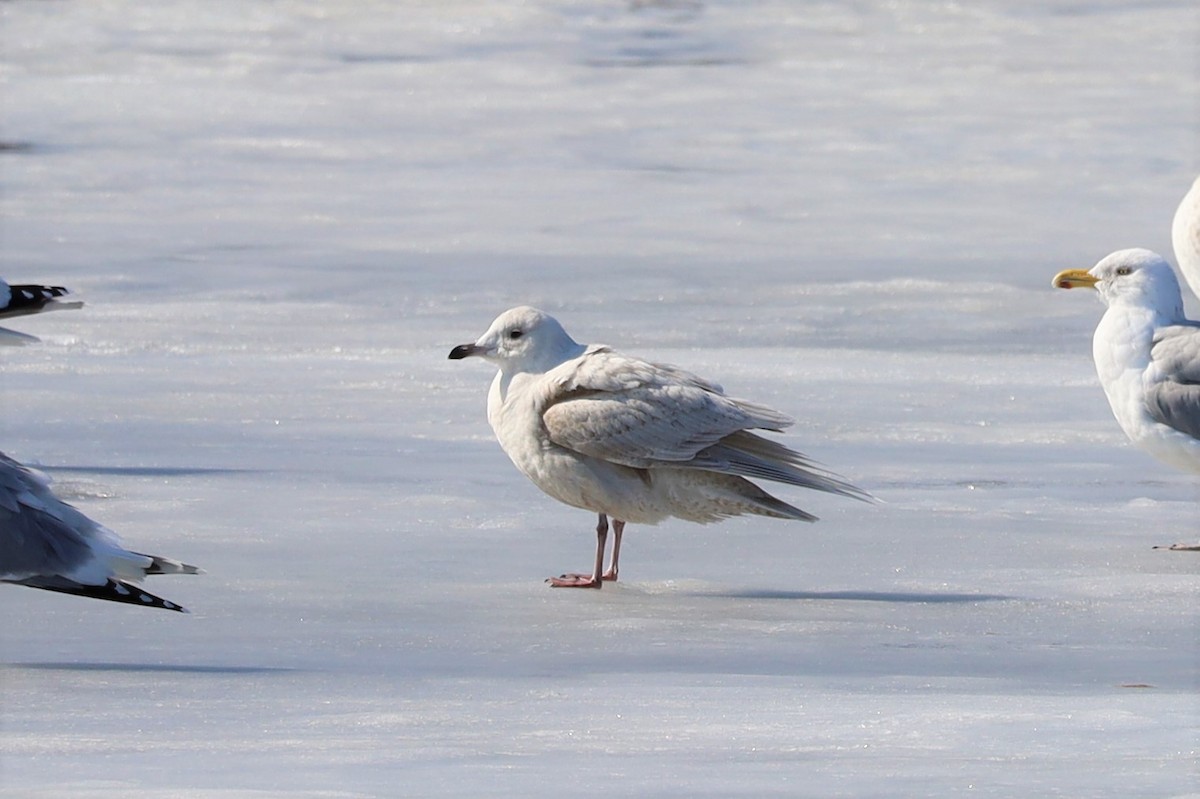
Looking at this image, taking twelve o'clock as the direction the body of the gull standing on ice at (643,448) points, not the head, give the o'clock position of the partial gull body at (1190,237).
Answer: The partial gull body is roughly at 4 o'clock from the gull standing on ice.

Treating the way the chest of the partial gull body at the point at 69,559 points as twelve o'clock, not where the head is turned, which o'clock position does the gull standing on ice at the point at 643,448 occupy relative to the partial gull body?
The gull standing on ice is roughly at 5 o'clock from the partial gull body.

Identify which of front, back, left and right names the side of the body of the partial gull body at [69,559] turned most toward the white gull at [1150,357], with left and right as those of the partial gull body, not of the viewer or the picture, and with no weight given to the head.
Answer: back

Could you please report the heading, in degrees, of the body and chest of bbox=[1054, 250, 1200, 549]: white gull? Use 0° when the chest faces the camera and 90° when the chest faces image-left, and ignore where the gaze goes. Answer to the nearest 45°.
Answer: approximately 90°

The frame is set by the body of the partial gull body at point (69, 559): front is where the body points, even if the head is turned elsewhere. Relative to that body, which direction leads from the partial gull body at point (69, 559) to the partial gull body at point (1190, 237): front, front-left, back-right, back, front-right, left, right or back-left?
back-right

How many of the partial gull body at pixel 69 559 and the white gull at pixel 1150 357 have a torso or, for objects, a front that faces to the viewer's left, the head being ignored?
2

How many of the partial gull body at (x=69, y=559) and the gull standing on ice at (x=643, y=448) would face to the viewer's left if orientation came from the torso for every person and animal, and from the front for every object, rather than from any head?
2

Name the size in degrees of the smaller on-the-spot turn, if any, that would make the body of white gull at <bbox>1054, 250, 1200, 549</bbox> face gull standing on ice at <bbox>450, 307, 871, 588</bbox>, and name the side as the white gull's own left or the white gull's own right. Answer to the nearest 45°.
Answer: approximately 45° to the white gull's own left

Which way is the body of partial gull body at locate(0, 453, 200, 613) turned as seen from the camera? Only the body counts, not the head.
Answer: to the viewer's left

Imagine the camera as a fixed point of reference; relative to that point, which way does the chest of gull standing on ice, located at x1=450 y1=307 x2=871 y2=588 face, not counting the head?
to the viewer's left
